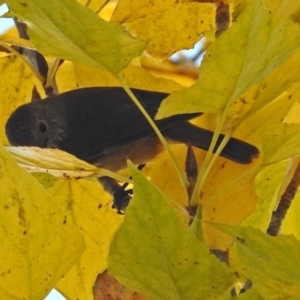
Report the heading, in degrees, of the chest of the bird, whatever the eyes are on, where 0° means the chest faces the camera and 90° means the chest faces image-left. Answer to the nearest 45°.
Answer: approximately 90°

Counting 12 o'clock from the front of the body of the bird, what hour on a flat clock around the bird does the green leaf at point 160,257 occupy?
The green leaf is roughly at 9 o'clock from the bird.

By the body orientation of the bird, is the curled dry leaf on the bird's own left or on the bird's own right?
on the bird's own left

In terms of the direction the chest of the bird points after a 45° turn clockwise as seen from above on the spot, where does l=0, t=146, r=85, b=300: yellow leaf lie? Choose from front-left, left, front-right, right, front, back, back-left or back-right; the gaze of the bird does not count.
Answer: back-left

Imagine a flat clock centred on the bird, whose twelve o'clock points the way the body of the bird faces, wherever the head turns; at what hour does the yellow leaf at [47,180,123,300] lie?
The yellow leaf is roughly at 9 o'clock from the bird.
